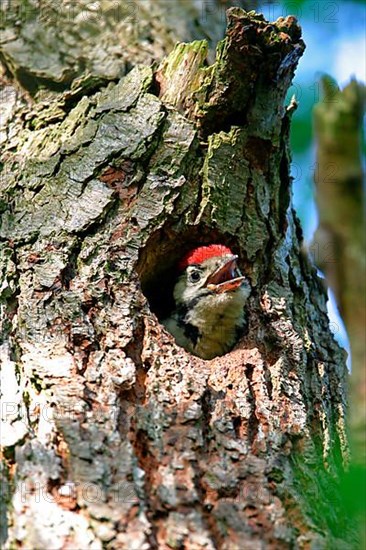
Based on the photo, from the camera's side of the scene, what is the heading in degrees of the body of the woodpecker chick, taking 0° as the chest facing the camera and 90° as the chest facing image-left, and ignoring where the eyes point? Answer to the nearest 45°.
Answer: approximately 315°
